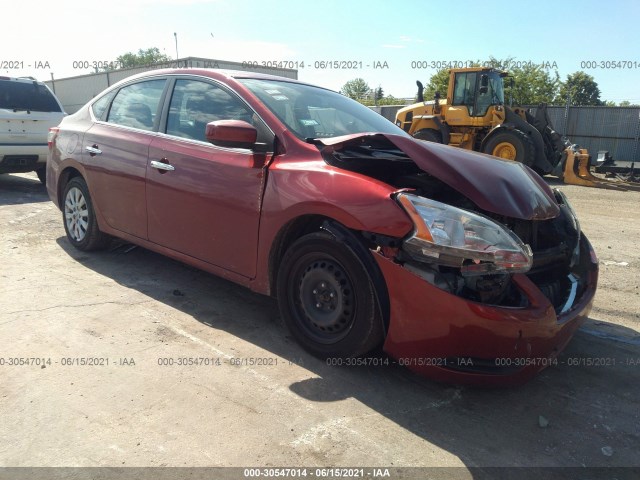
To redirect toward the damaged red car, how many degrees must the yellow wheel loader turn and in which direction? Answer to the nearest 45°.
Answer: approximately 45° to its right

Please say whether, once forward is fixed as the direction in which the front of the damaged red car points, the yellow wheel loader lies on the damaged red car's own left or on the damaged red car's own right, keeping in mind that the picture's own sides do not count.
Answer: on the damaged red car's own left

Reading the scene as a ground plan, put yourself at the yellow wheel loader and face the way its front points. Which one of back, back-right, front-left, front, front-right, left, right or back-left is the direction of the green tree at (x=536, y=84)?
back-left

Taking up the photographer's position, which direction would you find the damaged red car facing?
facing the viewer and to the right of the viewer

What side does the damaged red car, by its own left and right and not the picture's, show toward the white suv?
back

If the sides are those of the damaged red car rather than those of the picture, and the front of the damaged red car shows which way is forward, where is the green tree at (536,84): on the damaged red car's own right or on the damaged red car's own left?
on the damaged red car's own left

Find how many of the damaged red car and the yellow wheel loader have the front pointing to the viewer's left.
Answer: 0
